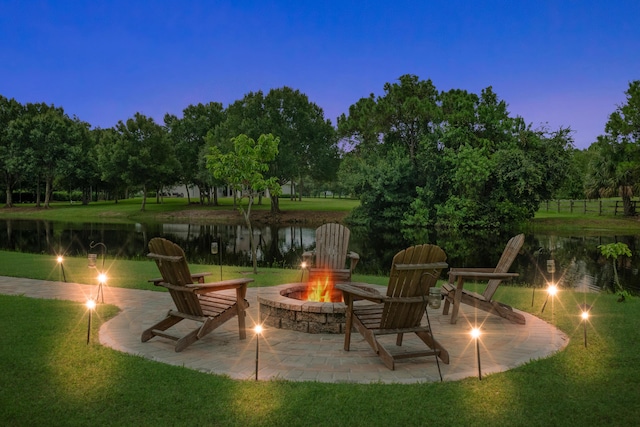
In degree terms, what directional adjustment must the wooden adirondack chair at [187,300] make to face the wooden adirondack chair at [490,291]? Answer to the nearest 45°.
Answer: approximately 45° to its right

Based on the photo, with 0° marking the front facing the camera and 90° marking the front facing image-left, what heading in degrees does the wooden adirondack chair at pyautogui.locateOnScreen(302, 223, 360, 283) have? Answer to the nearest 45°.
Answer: approximately 0°

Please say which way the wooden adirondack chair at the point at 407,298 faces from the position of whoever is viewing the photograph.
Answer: facing away from the viewer and to the left of the viewer

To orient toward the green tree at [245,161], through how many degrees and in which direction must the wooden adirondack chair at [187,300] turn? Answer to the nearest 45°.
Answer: approximately 45° to its left

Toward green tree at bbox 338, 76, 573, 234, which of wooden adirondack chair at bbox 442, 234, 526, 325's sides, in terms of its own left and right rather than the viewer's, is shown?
right

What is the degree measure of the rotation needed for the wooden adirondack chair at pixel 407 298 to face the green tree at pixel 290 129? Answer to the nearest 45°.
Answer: approximately 45° to its right

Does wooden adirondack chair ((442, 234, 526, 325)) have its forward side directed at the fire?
yes

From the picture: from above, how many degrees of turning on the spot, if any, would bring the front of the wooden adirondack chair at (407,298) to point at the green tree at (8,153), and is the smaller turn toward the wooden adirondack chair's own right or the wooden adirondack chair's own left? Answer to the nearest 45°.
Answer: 0° — it already faces it

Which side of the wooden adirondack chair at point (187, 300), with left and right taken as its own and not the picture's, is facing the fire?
front

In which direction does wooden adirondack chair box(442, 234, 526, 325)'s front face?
to the viewer's left

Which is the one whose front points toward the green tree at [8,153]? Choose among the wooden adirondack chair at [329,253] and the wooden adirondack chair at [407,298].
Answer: the wooden adirondack chair at [407,298]

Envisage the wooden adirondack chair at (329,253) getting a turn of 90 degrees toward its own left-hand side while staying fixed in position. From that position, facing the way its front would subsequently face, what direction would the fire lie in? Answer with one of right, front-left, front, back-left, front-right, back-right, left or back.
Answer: right

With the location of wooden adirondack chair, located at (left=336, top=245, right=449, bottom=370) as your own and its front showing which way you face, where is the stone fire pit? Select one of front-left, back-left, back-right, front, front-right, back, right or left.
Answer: front

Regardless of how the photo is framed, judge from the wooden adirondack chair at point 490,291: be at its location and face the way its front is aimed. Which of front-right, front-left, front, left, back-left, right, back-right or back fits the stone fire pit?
front-left

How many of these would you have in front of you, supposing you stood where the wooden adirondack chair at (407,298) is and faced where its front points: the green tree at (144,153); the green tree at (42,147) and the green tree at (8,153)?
3

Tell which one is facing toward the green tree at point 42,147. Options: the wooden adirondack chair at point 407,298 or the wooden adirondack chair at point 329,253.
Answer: the wooden adirondack chair at point 407,298

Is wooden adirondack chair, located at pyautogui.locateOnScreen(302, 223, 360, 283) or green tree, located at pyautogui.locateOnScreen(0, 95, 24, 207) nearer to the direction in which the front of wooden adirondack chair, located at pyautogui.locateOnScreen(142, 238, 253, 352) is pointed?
the wooden adirondack chair

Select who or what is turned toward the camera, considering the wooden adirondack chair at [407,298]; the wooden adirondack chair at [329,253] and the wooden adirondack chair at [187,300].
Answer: the wooden adirondack chair at [329,253]
